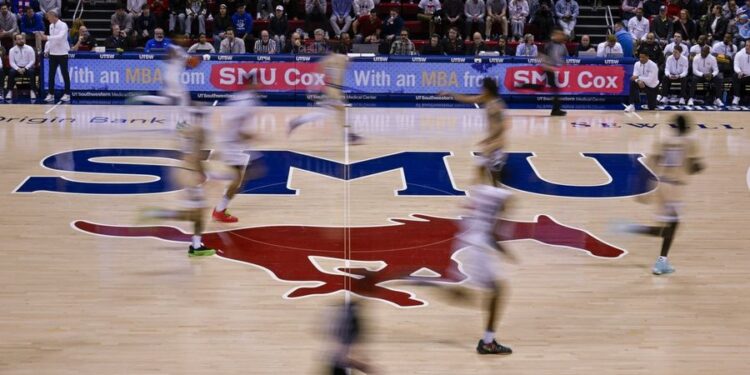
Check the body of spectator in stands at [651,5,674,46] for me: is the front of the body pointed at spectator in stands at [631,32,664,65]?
yes

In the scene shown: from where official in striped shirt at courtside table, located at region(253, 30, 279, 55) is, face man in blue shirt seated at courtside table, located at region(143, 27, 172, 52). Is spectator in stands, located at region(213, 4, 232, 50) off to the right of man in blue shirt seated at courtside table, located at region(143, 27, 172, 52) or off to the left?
right

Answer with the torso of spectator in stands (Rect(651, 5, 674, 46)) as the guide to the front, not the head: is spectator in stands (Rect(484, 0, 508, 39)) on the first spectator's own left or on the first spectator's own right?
on the first spectator's own right

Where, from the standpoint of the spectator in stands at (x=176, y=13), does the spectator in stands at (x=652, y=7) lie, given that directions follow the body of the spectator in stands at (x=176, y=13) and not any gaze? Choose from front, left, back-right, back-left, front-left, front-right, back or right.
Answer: left

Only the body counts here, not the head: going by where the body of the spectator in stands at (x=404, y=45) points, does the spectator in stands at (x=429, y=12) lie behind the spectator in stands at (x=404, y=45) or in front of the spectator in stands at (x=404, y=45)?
behind

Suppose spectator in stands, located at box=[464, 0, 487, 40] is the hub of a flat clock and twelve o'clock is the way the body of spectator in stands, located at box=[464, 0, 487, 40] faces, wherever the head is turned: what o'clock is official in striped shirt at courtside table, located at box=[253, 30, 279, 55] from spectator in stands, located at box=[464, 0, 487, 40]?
official in striped shirt at courtside table, located at box=[253, 30, 279, 55] is roughly at 2 o'clock from spectator in stands, located at box=[464, 0, 487, 40].

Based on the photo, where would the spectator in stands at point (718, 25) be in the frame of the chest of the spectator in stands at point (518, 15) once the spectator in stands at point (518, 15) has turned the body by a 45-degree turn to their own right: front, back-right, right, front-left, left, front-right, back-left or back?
back-left

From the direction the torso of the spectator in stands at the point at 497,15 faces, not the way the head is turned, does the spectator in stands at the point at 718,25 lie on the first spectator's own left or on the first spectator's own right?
on the first spectator's own left

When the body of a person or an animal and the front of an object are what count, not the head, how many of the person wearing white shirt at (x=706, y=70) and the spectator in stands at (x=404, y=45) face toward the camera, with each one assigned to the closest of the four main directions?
2

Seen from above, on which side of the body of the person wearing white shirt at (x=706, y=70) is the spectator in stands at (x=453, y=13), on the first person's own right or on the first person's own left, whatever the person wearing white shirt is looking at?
on the first person's own right
